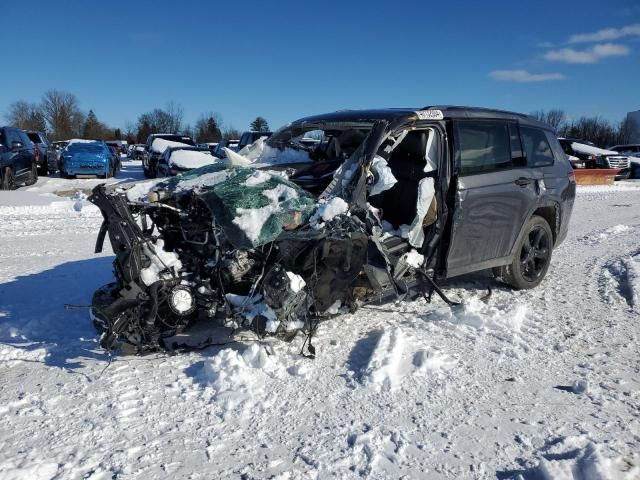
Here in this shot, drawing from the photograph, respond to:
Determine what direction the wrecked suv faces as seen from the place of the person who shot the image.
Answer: facing the viewer and to the left of the viewer

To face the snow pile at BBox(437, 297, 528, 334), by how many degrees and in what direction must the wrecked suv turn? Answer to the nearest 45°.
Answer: approximately 135° to its left

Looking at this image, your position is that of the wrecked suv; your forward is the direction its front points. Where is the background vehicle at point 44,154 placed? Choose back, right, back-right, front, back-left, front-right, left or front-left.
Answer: right

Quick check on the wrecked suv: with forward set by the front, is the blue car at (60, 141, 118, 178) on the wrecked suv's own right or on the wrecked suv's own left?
on the wrecked suv's own right

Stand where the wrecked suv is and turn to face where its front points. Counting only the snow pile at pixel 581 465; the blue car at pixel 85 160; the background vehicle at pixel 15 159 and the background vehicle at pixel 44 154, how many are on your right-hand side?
3

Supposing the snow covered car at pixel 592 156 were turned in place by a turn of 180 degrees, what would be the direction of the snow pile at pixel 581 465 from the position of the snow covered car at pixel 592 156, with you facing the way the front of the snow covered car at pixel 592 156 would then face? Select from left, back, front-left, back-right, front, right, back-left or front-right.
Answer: back-left

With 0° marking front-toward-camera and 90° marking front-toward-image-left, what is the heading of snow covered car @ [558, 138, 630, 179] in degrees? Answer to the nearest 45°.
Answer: approximately 315°

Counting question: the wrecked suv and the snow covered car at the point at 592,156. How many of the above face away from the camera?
0

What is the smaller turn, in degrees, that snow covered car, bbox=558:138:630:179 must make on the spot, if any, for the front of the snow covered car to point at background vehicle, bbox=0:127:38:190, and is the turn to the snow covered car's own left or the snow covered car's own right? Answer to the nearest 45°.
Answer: approximately 90° to the snow covered car's own right

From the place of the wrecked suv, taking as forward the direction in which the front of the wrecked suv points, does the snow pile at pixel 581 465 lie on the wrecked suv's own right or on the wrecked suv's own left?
on the wrecked suv's own left

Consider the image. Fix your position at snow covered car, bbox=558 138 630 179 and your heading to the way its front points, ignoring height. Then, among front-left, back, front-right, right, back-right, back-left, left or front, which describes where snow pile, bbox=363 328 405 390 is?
front-right

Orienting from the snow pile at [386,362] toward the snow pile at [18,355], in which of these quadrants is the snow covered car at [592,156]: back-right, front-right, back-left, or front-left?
back-right

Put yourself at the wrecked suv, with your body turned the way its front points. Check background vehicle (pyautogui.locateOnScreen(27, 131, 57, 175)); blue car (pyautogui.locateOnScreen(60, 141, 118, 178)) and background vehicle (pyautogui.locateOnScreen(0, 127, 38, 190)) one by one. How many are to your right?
3

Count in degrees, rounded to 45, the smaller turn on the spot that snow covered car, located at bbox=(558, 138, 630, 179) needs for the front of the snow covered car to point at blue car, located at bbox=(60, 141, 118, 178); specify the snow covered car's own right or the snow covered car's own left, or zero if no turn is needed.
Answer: approximately 90° to the snow covered car's own right
